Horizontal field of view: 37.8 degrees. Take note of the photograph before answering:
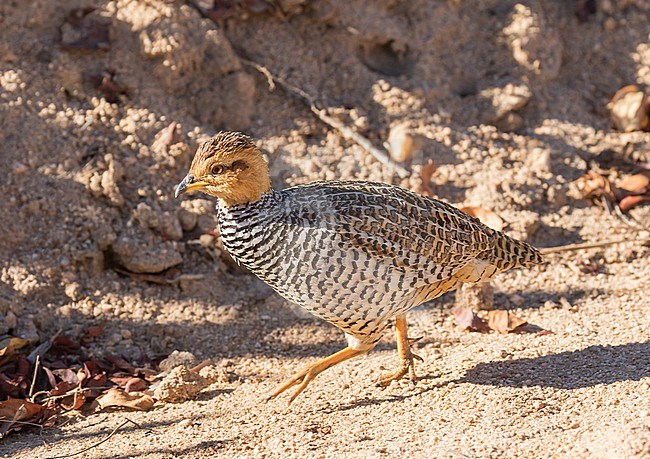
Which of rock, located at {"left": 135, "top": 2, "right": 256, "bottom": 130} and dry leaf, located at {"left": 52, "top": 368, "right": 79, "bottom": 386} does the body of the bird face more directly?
the dry leaf

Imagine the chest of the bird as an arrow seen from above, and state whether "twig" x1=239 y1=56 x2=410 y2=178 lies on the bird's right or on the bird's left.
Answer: on the bird's right

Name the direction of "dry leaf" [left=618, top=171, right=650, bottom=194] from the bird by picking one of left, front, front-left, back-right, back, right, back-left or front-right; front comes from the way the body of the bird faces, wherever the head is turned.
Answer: back-right

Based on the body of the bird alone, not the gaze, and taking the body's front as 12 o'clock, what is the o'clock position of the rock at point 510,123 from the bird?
The rock is roughly at 4 o'clock from the bird.

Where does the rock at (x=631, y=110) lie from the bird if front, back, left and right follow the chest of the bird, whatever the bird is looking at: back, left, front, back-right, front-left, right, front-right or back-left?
back-right

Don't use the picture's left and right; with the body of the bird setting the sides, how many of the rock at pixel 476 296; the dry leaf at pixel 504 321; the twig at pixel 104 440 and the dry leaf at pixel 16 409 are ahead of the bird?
2

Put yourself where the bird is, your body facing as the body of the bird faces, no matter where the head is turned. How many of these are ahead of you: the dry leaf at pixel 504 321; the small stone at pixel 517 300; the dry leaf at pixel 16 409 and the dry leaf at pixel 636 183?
1

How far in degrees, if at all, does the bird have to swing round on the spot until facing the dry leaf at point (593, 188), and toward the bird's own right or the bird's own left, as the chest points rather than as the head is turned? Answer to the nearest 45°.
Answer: approximately 135° to the bird's own right

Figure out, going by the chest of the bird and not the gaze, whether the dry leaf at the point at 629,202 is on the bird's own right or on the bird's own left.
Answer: on the bird's own right

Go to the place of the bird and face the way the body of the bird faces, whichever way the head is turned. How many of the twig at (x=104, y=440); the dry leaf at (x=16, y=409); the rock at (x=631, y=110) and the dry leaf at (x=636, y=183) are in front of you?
2

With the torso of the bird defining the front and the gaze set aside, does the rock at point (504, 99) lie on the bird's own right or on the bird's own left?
on the bird's own right

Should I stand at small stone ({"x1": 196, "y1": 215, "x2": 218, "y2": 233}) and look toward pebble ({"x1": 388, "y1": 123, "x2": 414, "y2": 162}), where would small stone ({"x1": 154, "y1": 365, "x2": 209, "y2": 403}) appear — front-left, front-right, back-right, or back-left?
back-right

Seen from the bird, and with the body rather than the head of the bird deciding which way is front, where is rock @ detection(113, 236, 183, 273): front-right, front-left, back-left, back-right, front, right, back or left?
front-right

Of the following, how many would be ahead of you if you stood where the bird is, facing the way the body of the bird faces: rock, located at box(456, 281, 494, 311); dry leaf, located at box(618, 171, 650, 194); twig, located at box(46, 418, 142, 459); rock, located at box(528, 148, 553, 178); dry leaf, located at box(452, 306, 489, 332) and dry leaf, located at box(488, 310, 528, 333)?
1

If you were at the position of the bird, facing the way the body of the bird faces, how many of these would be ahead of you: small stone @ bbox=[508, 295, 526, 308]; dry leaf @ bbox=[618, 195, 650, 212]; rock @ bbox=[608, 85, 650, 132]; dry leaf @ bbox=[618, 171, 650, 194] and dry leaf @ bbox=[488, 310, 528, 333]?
0

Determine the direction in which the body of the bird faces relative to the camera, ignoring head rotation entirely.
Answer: to the viewer's left

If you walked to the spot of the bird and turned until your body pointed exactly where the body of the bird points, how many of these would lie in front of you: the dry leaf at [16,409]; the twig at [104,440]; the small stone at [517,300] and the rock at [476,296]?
2

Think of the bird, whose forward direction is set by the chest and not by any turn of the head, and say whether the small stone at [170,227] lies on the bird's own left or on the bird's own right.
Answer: on the bird's own right

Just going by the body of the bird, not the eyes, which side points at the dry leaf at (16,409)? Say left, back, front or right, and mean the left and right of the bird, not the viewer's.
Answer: front
